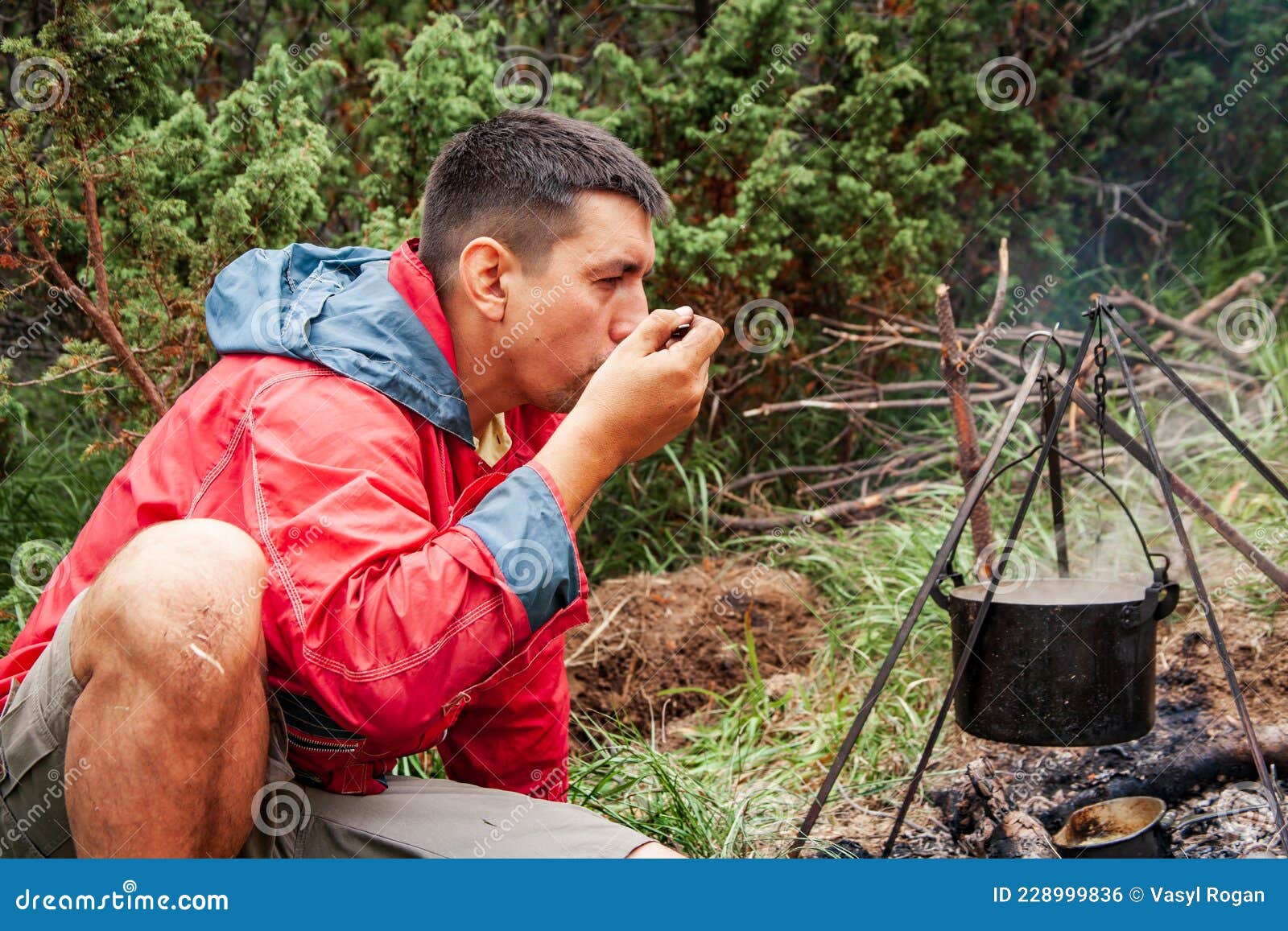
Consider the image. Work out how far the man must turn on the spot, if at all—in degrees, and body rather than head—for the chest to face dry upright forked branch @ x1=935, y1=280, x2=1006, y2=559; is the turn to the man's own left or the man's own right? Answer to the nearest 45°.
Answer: approximately 45° to the man's own left

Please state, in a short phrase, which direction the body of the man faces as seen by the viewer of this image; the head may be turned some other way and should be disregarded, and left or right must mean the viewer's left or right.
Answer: facing to the right of the viewer

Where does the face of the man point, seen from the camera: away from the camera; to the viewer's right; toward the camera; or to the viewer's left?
to the viewer's right
